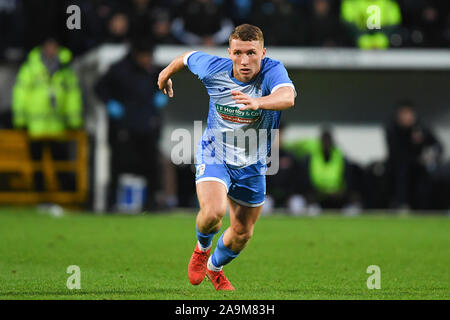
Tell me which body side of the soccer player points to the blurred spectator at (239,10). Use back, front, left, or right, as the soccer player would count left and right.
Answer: back

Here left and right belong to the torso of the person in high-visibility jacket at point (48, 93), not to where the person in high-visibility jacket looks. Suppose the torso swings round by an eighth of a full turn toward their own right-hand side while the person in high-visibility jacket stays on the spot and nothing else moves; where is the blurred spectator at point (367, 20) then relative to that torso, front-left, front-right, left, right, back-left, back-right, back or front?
back-left

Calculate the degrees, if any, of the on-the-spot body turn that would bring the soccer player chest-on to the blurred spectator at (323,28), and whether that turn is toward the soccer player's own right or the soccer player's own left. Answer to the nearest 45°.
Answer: approximately 180°

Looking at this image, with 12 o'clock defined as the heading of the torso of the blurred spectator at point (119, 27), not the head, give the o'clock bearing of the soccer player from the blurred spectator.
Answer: The soccer player is roughly at 12 o'clock from the blurred spectator.

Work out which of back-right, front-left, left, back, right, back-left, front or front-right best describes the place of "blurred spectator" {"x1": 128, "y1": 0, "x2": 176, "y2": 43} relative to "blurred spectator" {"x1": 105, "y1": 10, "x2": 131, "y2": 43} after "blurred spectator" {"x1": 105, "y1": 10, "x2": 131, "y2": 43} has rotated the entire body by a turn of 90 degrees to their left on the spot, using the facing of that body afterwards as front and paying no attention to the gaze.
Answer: front

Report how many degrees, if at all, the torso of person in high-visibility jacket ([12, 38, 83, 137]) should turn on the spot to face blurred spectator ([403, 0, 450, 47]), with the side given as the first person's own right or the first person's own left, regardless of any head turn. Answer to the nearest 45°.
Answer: approximately 90° to the first person's own left
